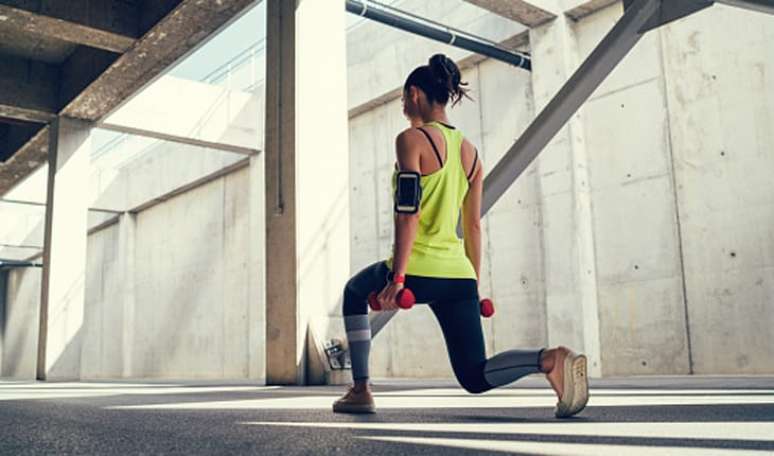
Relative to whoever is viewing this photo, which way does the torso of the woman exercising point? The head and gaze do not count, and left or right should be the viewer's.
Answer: facing away from the viewer and to the left of the viewer

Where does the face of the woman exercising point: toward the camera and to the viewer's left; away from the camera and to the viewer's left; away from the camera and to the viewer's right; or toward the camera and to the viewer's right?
away from the camera and to the viewer's left

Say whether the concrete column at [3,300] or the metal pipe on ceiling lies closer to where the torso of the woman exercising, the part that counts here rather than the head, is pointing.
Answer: the concrete column

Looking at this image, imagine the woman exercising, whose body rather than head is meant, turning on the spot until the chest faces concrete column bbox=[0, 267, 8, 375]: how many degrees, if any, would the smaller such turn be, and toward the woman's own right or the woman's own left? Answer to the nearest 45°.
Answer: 0° — they already face it

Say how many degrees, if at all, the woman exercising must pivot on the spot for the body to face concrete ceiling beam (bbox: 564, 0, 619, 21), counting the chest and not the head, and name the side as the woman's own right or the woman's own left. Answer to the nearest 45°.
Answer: approximately 45° to the woman's own right

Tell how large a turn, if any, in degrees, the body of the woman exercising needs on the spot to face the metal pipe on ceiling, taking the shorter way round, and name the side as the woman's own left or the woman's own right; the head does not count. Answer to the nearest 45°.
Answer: approximately 45° to the woman's own right
